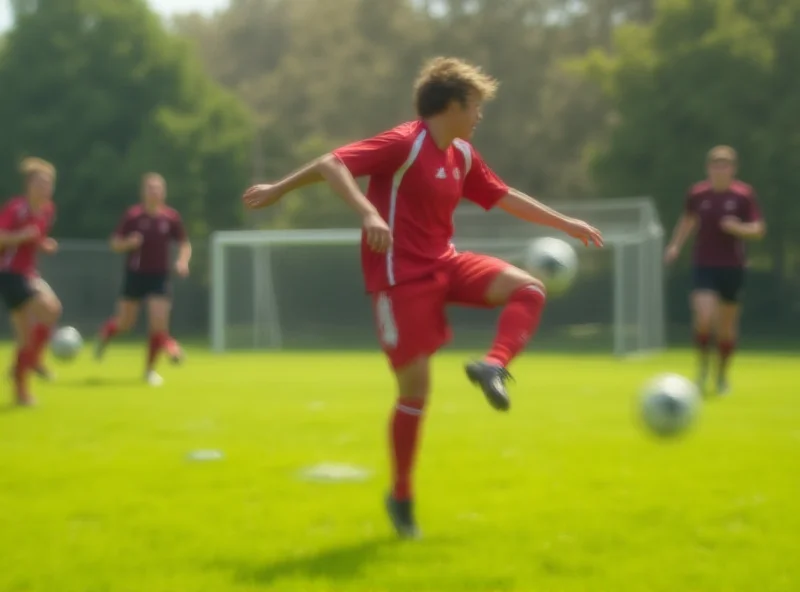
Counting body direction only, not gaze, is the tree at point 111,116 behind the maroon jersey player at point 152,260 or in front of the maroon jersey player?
behind

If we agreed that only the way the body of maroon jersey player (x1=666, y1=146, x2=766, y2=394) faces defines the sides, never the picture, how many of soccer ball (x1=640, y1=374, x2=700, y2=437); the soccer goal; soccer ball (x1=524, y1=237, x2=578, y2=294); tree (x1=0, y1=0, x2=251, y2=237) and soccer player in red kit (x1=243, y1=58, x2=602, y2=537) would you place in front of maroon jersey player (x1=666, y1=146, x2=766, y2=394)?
3

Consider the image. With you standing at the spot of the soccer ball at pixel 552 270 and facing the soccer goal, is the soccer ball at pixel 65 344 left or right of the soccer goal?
left

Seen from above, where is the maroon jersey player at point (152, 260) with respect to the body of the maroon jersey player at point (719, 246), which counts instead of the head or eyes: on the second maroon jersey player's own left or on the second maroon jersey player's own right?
on the second maroon jersey player's own right

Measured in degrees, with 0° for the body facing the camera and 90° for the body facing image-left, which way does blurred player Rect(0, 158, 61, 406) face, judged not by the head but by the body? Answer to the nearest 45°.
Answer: approximately 315°

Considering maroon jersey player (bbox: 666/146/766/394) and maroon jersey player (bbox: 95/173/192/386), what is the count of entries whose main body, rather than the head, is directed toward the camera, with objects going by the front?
2

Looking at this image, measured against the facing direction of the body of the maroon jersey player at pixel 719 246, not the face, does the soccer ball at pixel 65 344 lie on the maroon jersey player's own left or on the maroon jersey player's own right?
on the maroon jersey player's own right

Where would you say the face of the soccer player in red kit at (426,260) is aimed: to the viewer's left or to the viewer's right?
to the viewer's right

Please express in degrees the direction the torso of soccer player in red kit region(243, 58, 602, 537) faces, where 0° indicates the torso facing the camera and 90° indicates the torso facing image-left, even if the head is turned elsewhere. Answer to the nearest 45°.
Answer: approximately 315°
